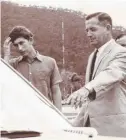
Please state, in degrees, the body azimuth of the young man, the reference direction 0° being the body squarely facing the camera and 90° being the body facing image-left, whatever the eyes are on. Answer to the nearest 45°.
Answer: approximately 45°

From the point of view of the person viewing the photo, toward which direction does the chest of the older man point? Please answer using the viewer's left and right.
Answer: facing the viewer and to the left of the viewer
